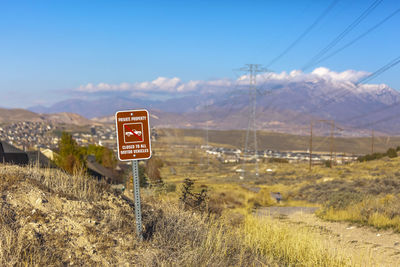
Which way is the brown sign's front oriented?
toward the camera

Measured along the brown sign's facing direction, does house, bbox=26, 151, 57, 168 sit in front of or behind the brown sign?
behind
